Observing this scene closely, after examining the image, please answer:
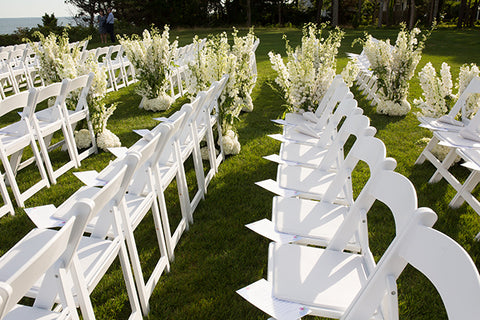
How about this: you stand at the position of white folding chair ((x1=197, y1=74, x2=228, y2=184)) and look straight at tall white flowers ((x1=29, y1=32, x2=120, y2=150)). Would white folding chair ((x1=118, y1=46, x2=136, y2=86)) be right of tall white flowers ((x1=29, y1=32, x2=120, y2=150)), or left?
right

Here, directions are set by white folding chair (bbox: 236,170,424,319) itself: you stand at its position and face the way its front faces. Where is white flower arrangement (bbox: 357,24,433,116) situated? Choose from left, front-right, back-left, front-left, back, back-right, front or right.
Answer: right

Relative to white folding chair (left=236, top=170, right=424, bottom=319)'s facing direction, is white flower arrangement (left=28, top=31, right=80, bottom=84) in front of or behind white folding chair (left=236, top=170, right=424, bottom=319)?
in front

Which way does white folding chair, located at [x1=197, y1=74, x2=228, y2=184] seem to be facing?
to the viewer's left

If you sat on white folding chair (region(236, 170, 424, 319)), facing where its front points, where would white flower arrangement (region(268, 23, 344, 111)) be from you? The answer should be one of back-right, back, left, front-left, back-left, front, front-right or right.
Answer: right

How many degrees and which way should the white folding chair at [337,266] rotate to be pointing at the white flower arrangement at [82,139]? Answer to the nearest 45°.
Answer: approximately 45° to its right

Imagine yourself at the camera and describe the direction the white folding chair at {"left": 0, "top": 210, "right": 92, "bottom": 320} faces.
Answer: facing away from the viewer and to the left of the viewer

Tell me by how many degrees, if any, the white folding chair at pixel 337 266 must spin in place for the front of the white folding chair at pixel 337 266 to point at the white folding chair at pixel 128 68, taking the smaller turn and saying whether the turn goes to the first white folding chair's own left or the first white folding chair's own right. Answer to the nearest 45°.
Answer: approximately 45° to the first white folding chair's own right

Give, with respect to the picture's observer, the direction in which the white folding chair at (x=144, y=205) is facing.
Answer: facing away from the viewer and to the left of the viewer

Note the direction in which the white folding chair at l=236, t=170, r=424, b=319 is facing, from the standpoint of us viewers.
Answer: facing to the left of the viewer
